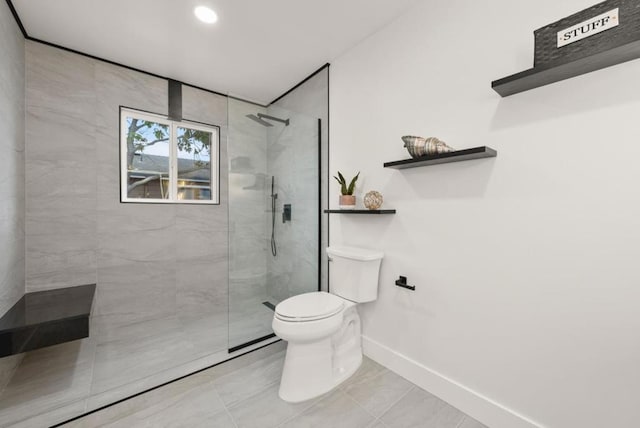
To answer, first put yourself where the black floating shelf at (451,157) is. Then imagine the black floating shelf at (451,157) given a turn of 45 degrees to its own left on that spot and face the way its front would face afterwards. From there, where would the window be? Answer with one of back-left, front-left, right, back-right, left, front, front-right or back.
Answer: right

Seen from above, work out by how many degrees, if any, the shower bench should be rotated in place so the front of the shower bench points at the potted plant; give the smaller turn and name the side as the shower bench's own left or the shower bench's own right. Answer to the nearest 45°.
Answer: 0° — it already faces it

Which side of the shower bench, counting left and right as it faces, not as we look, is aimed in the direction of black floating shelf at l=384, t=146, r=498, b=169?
front

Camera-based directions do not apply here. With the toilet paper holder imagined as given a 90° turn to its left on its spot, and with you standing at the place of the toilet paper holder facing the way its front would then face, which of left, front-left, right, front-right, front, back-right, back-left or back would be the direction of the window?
back-right

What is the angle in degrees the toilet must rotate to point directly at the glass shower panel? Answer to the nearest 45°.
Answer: approximately 90° to its right

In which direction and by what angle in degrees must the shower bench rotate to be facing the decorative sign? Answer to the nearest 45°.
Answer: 0° — it already faces it

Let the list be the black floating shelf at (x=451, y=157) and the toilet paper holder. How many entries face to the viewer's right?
0

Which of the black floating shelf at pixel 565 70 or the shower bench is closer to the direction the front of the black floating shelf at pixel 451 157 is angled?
the shower bench

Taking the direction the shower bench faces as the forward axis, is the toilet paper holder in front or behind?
in front

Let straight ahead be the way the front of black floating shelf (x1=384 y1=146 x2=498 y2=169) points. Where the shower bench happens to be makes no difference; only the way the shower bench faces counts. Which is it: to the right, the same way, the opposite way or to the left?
the opposite way

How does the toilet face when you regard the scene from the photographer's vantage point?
facing the viewer and to the left of the viewer

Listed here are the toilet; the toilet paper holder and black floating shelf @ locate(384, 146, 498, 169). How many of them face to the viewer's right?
0

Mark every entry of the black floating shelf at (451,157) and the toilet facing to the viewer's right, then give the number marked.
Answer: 0
